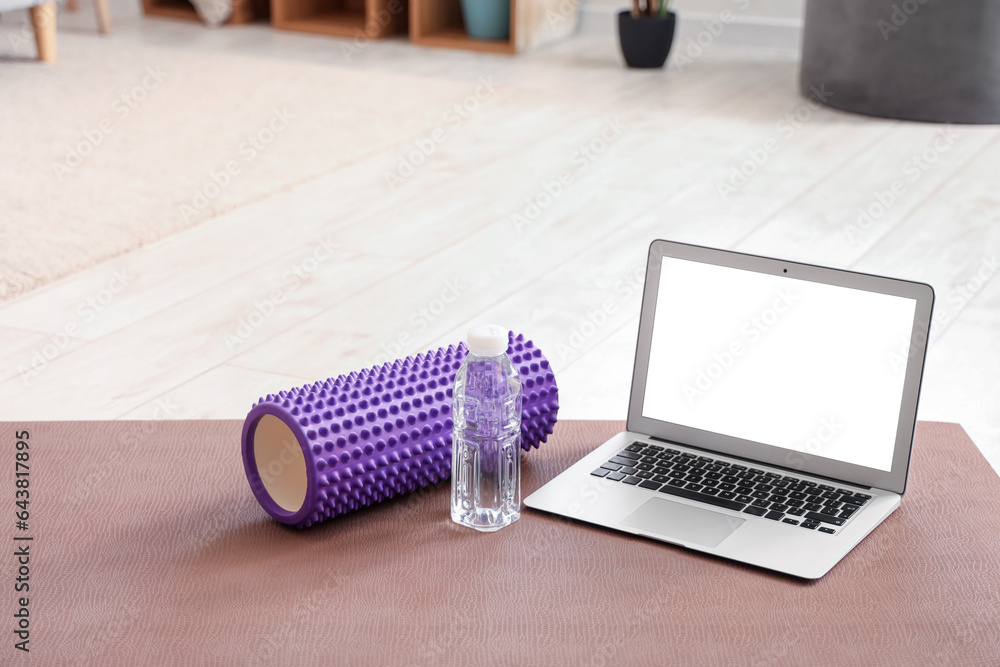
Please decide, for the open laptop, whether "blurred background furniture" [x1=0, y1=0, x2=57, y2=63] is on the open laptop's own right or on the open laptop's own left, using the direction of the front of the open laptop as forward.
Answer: on the open laptop's own right

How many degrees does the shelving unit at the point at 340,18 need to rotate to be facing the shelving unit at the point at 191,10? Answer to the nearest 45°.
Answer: approximately 90° to its right

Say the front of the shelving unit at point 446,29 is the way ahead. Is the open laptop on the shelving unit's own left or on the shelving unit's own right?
on the shelving unit's own left

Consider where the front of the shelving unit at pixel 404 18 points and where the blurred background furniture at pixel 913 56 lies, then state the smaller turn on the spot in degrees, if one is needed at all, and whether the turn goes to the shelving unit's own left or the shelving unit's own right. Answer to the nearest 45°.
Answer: approximately 90° to the shelving unit's own left

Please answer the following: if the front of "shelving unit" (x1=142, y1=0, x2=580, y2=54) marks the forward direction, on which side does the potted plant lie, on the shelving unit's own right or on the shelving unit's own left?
on the shelving unit's own left

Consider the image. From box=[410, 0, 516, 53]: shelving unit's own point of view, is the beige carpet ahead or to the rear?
ahead

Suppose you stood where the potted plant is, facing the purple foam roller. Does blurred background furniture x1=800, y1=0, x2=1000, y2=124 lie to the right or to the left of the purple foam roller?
left

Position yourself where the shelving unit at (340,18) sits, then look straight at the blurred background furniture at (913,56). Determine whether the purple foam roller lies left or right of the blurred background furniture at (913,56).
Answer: right
